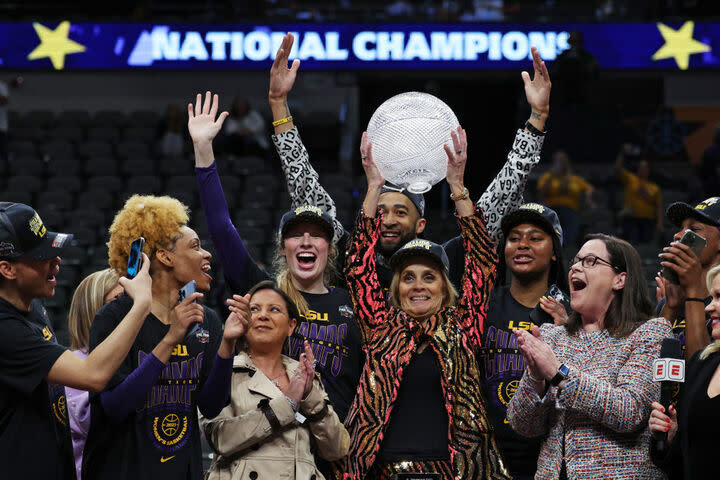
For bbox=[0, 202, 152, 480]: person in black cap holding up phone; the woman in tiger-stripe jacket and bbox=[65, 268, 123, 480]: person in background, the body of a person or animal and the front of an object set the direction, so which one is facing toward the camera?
the woman in tiger-stripe jacket

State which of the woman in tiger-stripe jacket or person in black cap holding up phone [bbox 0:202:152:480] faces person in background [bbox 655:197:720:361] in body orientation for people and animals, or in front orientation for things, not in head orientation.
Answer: person in black cap holding up phone [bbox 0:202:152:480]

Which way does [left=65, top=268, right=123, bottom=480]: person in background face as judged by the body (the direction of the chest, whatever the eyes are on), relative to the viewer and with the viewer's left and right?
facing to the right of the viewer

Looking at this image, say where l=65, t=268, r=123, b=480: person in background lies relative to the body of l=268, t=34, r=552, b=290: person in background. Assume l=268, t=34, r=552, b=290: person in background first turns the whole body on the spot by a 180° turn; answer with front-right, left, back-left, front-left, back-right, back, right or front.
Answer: left

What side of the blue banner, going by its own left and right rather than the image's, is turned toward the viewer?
front

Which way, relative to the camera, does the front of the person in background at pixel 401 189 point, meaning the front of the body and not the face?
toward the camera

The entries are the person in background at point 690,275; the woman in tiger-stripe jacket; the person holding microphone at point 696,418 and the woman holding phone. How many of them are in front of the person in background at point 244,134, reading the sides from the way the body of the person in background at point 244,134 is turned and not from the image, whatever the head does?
4

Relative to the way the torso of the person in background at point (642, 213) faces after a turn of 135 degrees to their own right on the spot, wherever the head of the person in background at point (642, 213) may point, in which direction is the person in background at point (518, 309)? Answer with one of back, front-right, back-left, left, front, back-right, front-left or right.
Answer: back-left

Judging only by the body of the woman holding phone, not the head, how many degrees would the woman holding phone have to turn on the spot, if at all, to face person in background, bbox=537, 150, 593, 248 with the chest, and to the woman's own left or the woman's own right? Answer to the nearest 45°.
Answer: approximately 90° to the woman's own left

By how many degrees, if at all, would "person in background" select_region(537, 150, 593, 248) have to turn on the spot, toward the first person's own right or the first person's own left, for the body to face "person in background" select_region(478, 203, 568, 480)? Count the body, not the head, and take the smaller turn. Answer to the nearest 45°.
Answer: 0° — they already face them

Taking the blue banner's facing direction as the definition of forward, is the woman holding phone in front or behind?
in front

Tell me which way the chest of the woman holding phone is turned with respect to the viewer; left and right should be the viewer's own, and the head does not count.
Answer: facing the viewer and to the right of the viewer

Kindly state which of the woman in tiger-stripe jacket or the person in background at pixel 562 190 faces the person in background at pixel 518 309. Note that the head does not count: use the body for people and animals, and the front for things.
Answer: the person in background at pixel 562 190
